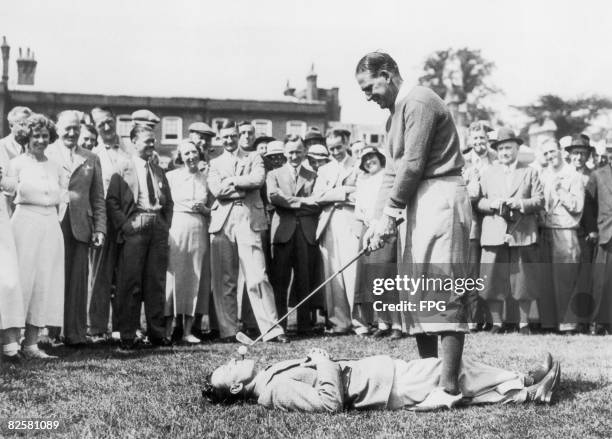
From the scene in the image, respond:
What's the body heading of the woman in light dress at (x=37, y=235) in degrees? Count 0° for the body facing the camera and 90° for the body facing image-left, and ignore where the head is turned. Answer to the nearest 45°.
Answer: approximately 315°

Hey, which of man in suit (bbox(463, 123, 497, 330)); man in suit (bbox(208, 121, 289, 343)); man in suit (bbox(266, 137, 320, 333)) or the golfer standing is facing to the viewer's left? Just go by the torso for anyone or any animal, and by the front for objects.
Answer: the golfer standing

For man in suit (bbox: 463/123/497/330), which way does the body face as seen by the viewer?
toward the camera

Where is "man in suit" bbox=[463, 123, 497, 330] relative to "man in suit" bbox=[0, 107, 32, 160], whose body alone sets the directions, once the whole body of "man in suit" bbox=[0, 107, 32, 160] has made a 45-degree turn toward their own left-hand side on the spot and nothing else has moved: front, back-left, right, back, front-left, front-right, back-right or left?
front

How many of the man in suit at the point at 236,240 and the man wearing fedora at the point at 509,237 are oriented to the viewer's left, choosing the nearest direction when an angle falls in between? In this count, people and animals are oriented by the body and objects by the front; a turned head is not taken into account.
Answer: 0

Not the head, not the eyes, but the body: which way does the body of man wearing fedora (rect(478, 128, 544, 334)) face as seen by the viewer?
toward the camera

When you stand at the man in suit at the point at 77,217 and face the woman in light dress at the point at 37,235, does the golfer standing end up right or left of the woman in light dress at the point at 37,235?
left

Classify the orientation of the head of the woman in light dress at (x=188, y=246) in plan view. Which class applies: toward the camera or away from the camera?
toward the camera

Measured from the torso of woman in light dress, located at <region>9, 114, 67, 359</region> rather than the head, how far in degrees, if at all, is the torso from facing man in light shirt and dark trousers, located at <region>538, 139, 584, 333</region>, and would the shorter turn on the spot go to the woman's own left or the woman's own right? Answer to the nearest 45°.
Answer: approximately 45° to the woman's own left

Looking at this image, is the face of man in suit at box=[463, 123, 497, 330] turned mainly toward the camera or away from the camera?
toward the camera

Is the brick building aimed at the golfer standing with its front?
yes

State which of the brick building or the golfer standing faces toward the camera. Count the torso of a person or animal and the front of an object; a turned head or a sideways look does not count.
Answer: the brick building

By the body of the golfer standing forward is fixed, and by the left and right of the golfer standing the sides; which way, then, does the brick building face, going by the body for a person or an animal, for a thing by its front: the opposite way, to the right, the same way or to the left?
to the left

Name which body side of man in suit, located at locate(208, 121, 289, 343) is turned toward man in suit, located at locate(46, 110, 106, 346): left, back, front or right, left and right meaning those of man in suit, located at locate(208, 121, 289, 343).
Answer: right

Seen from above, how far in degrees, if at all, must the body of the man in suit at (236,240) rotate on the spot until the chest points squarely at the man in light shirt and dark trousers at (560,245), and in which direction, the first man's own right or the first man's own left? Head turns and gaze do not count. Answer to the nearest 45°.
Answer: approximately 90° to the first man's own left

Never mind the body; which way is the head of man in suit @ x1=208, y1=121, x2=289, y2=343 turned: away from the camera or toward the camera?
toward the camera

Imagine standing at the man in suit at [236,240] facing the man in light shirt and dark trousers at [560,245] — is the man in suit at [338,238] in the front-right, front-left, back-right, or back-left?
front-left
